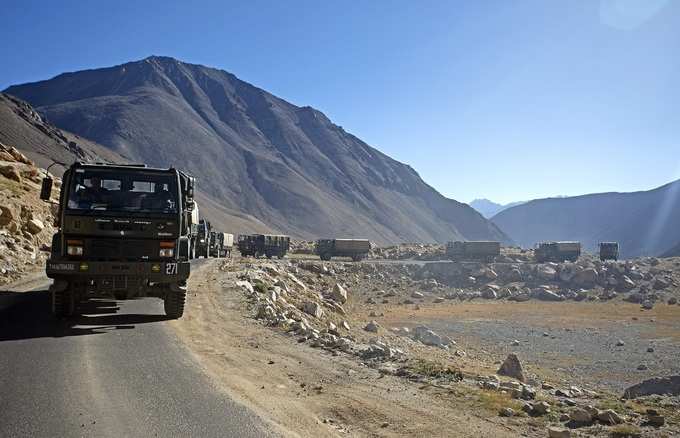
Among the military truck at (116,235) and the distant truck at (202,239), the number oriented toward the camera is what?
2

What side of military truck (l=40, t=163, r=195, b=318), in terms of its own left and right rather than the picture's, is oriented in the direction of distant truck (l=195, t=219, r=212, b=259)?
back

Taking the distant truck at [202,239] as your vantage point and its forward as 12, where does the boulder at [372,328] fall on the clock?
The boulder is roughly at 11 o'clock from the distant truck.

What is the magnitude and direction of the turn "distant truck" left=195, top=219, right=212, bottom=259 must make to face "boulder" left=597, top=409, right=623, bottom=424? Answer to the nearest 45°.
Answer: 0° — it already faces it

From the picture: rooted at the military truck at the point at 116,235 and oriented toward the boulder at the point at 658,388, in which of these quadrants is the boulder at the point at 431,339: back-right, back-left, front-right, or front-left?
front-left

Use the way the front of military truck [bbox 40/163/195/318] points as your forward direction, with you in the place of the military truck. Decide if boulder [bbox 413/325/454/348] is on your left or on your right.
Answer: on your left

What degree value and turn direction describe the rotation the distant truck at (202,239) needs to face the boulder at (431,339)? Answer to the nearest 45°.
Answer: approximately 45° to its left

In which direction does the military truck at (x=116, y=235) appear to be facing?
toward the camera

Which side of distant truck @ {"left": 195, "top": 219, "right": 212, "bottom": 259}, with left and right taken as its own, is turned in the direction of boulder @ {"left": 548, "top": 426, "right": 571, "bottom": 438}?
front

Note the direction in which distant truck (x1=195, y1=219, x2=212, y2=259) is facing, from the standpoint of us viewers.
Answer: facing the viewer

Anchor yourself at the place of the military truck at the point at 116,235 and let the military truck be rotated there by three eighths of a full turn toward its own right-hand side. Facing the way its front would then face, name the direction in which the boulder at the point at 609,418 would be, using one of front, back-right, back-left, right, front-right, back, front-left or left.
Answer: back

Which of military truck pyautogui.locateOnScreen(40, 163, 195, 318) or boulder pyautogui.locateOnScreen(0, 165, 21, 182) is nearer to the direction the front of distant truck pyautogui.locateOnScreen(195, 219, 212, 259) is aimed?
the military truck

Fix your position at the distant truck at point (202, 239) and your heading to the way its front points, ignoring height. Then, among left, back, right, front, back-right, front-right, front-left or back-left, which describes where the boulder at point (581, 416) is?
front

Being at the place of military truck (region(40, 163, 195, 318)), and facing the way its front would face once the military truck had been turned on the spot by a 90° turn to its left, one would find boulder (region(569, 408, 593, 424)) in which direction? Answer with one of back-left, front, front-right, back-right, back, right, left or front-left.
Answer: front-right

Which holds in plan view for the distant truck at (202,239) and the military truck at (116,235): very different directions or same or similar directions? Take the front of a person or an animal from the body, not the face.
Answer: same or similar directions
